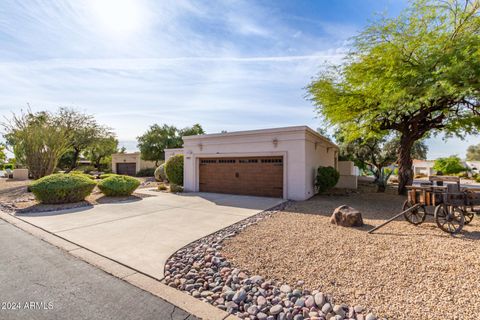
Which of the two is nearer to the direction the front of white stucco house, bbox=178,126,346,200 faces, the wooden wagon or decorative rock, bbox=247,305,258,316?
the decorative rock

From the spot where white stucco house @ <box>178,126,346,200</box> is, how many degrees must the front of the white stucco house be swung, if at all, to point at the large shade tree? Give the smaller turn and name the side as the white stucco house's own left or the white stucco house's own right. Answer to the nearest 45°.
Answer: approximately 135° to the white stucco house's own left

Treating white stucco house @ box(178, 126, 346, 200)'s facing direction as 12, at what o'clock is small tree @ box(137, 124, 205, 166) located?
The small tree is roughly at 3 o'clock from the white stucco house.

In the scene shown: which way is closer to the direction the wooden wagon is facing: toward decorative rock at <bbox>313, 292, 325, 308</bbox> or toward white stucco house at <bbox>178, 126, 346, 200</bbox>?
the decorative rock

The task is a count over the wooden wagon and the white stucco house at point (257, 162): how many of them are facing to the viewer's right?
0

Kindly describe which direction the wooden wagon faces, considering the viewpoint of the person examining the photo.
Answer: facing the viewer and to the left of the viewer

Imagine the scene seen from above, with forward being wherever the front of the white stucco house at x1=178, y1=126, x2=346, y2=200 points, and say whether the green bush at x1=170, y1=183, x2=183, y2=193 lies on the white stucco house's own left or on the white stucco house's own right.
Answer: on the white stucco house's own right

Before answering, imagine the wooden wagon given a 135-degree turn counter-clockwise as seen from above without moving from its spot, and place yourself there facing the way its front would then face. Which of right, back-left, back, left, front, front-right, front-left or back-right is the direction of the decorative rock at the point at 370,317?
right

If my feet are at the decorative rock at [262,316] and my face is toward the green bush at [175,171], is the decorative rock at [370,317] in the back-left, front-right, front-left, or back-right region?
back-right

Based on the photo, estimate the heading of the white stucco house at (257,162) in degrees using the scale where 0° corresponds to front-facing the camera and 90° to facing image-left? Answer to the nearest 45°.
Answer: approximately 45°

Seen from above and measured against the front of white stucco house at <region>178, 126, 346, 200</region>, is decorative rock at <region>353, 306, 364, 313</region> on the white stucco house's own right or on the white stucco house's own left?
on the white stucco house's own left

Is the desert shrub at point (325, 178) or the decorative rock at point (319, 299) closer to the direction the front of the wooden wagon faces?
the decorative rock

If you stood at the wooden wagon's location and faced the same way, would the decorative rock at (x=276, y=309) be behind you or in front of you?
in front
